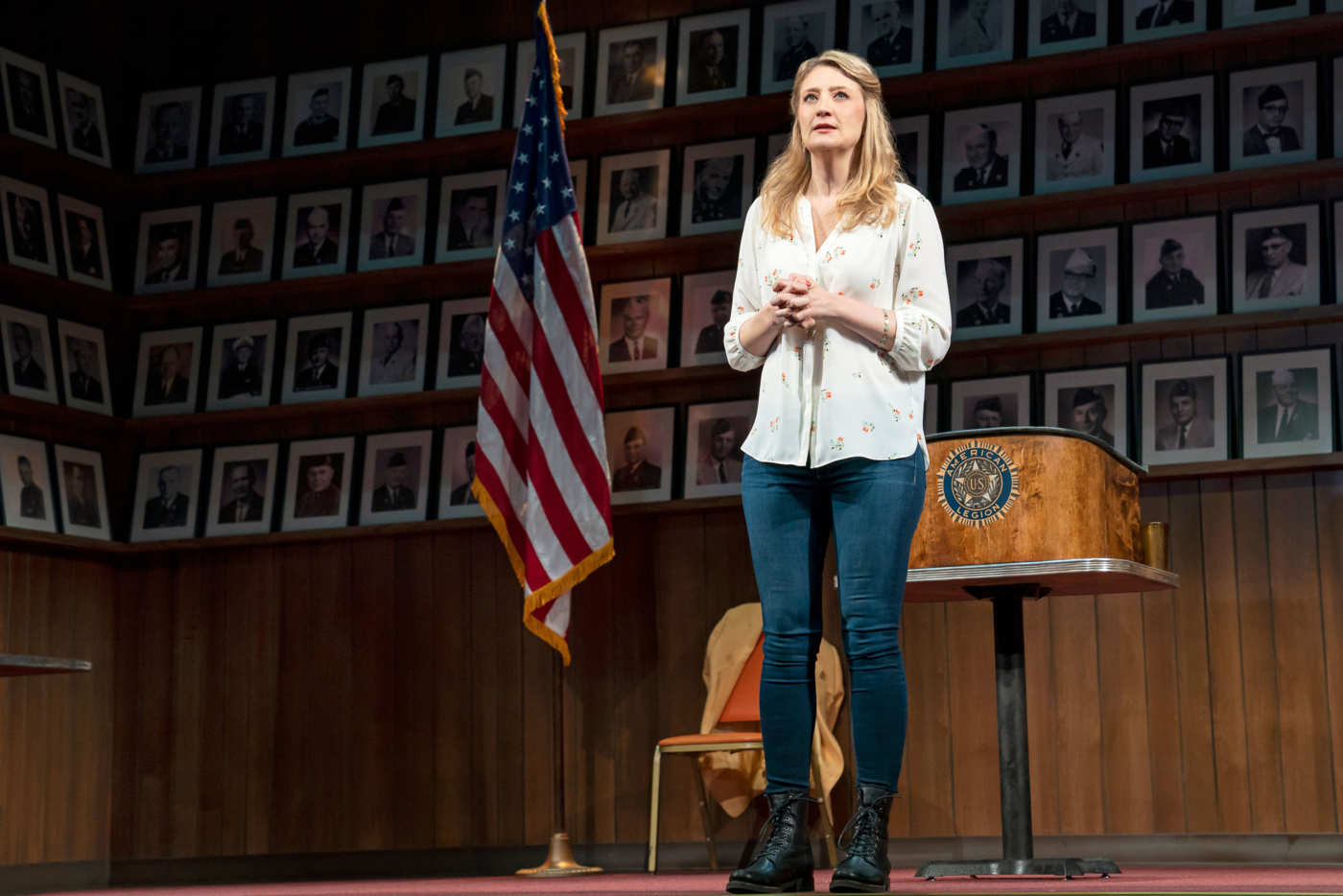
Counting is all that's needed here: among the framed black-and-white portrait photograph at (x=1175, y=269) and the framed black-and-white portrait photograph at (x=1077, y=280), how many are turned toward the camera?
2

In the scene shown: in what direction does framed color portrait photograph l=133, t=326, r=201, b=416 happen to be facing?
toward the camera

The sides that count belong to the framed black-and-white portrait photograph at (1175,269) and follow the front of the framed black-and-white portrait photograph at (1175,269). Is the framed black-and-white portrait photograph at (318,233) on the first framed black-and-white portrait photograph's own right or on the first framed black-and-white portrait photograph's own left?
on the first framed black-and-white portrait photograph's own right

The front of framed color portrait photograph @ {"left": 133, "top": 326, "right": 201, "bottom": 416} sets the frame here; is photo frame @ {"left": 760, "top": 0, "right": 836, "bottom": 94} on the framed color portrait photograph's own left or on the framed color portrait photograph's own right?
on the framed color portrait photograph's own left

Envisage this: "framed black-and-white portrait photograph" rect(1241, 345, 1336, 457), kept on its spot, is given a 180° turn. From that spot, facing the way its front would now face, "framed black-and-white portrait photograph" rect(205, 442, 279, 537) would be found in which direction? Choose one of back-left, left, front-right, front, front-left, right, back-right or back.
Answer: left

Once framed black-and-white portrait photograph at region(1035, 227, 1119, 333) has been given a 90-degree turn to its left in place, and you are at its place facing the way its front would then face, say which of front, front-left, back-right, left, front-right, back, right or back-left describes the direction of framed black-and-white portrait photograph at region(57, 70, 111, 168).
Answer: back

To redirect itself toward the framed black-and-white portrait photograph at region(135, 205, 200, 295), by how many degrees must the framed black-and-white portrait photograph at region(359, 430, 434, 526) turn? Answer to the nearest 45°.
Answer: approximately 135° to its right

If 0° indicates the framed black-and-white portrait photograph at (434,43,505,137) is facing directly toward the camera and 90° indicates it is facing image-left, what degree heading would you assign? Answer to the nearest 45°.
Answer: approximately 0°

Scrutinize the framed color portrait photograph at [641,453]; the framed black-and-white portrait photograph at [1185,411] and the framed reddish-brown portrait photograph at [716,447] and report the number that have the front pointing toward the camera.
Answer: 3

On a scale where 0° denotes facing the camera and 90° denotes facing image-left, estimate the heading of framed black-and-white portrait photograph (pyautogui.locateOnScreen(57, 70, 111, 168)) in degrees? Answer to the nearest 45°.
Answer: approximately 315°

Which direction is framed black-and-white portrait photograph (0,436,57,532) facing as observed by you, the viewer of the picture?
facing the viewer and to the right of the viewer

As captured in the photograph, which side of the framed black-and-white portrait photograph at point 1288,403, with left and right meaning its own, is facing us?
front

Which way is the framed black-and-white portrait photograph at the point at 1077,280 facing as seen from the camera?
toward the camera
